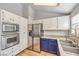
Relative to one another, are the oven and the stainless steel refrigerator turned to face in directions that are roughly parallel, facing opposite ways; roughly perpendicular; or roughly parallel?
roughly perpendicular

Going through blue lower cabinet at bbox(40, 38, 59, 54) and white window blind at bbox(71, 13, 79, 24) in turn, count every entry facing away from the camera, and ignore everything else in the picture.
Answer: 0

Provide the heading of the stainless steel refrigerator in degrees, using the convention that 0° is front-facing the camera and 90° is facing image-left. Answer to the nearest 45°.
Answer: approximately 45°

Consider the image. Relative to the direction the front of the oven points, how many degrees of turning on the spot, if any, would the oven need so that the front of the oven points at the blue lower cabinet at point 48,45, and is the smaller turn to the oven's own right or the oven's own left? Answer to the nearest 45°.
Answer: approximately 45° to the oven's own left
